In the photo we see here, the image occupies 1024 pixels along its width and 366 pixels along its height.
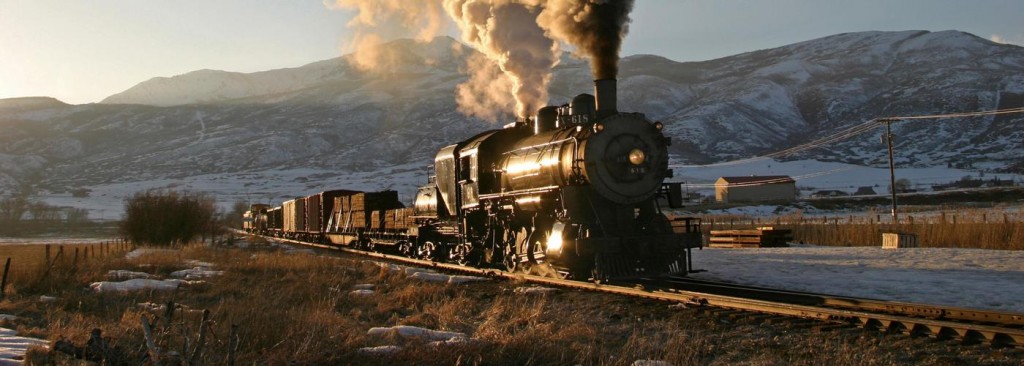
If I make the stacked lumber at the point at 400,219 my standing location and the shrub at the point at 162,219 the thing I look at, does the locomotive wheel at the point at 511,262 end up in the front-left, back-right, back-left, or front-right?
back-left

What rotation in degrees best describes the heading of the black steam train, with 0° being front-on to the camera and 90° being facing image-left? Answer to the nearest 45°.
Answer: approximately 315°

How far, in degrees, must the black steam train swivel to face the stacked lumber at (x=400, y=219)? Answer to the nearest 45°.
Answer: approximately 180°

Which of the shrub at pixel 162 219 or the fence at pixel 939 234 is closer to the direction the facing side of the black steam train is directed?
the fence

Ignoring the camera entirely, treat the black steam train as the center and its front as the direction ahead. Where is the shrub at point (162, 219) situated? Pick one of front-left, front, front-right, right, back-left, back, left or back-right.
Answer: back

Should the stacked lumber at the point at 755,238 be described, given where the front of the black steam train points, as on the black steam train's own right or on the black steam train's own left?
on the black steam train's own left

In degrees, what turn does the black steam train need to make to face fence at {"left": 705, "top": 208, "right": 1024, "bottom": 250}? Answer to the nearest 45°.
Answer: approximately 90° to its left
